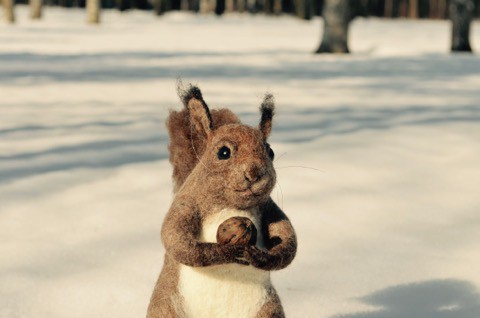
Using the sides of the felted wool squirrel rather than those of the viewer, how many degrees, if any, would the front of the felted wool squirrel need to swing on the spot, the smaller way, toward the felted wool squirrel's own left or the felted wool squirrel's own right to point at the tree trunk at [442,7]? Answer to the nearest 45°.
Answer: approximately 135° to the felted wool squirrel's own left

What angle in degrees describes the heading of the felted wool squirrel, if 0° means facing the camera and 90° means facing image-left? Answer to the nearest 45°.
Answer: approximately 315°

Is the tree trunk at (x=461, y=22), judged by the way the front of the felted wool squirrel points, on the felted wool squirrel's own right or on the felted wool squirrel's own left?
on the felted wool squirrel's own left

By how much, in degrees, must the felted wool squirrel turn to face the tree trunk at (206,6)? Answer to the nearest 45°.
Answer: approximately 135° to its left

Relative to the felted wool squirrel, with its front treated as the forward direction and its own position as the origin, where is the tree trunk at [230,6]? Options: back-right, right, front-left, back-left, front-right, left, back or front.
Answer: back-left

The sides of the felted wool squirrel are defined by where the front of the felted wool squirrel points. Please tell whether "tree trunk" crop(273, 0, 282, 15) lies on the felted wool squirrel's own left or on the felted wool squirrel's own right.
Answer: on the felted wool squirrel's own left

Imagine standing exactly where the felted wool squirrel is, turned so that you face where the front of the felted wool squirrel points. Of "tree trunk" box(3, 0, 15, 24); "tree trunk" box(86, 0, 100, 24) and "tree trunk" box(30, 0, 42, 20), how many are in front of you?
0

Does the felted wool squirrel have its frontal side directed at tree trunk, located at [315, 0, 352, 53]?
no

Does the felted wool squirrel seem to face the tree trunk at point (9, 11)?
no

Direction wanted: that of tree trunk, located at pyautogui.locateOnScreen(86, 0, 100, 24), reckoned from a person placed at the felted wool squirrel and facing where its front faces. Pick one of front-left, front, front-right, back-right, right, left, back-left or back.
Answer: back-left

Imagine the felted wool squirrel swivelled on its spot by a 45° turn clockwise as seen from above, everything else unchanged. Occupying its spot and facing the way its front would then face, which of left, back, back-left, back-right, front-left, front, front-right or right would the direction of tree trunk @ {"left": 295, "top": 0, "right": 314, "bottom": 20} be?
back
